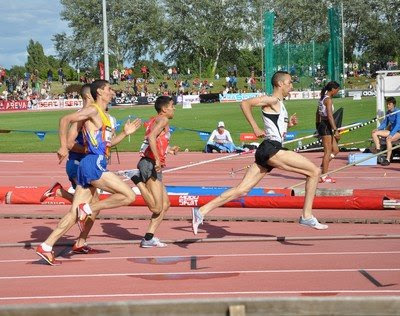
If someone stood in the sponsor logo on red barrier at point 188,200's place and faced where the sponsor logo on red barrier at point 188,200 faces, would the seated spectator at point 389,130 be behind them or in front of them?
behind

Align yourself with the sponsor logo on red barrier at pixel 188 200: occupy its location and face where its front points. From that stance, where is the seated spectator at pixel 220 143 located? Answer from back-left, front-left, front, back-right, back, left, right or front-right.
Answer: back

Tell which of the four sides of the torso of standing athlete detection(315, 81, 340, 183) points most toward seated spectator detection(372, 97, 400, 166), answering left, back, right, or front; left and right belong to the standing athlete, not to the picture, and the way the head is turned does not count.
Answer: left

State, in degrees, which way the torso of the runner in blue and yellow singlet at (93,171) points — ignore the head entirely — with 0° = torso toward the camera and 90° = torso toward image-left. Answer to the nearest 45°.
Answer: approximately 270°

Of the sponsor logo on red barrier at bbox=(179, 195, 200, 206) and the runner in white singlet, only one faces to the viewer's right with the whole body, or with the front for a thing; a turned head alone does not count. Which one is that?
the runner in white singlet

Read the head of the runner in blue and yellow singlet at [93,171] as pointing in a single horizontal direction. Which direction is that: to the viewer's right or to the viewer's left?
to the viewer's right

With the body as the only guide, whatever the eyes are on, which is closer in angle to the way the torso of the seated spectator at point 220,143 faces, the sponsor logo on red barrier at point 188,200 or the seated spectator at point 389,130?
the sponsor logo on red barrier

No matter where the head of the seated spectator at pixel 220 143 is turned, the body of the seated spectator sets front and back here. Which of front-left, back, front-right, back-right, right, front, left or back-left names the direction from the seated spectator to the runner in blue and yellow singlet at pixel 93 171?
front

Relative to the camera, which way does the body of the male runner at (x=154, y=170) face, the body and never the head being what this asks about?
to the viewer's right

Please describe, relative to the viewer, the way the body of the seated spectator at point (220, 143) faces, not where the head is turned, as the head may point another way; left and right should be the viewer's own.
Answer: facing the viewer

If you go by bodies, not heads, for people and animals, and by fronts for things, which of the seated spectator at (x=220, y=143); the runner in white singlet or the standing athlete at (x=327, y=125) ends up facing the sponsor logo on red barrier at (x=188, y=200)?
the seated spectator
